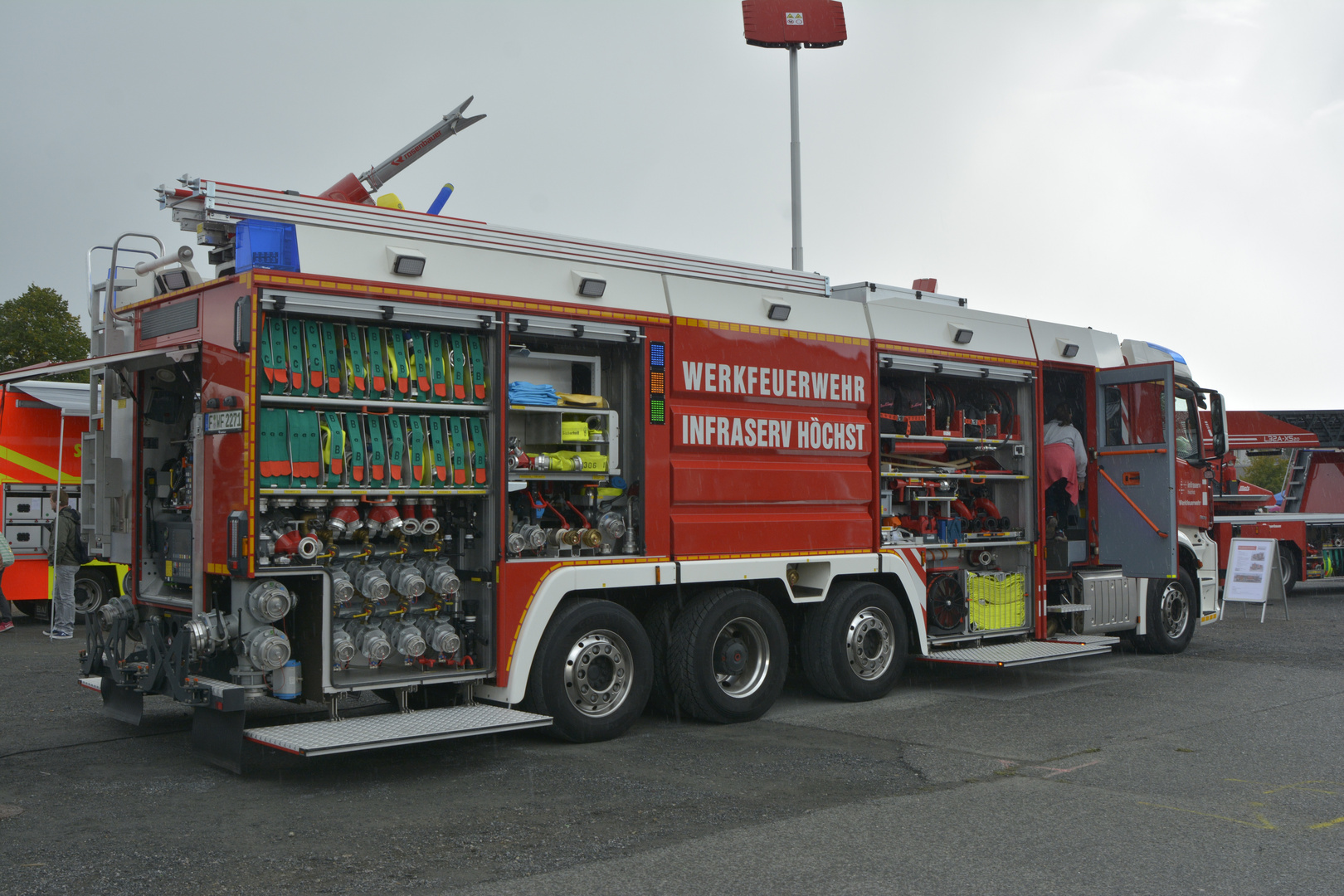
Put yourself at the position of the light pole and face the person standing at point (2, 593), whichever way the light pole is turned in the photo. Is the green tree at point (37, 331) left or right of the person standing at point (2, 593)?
right

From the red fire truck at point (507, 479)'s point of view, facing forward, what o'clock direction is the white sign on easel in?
The white sign on easel is roughly at 12 o'clock from the red fire truck.

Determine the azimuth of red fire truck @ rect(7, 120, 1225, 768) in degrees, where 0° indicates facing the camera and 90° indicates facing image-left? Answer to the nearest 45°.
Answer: approximately 225°
